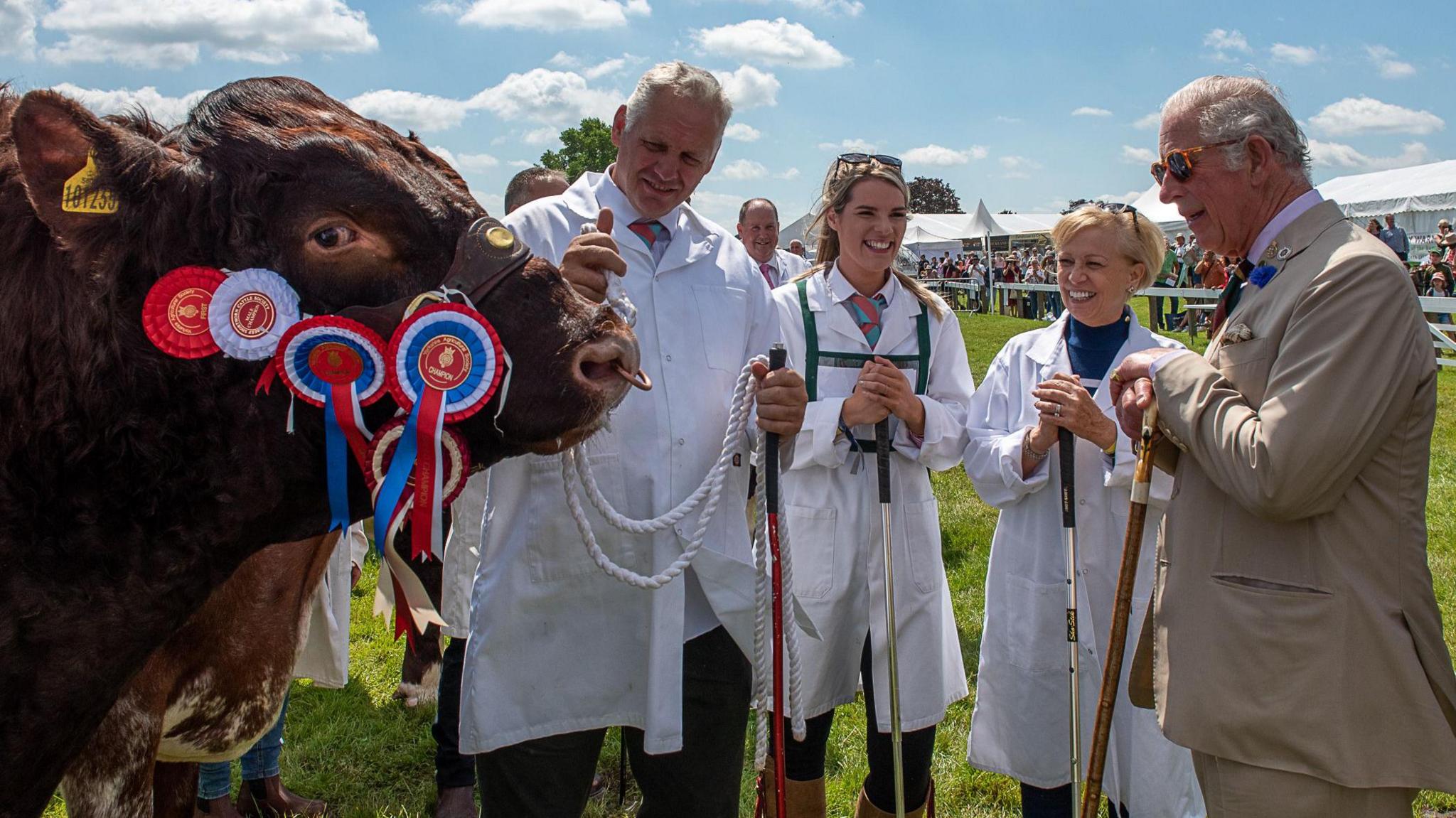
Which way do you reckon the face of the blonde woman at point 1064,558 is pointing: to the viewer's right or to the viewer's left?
to the viewer's left

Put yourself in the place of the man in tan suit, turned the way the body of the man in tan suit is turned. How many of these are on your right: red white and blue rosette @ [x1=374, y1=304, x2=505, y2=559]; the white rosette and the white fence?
1

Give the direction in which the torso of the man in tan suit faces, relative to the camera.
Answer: to the viewer's left

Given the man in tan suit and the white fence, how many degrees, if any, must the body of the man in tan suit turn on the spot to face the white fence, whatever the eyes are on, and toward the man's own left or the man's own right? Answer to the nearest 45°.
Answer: approximately 90° to the man's own right

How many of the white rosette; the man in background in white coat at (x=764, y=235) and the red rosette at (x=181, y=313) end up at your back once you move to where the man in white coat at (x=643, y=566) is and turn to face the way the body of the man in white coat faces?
1

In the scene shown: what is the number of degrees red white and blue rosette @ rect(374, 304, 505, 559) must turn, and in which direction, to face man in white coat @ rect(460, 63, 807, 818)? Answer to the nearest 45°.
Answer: approximately 135° to its left

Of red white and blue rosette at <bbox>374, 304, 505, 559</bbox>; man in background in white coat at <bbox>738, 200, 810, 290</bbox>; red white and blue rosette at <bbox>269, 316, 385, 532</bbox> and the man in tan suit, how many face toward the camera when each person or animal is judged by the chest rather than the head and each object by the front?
3

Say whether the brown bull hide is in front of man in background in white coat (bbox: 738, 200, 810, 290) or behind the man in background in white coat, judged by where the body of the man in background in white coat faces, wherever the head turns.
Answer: in front
